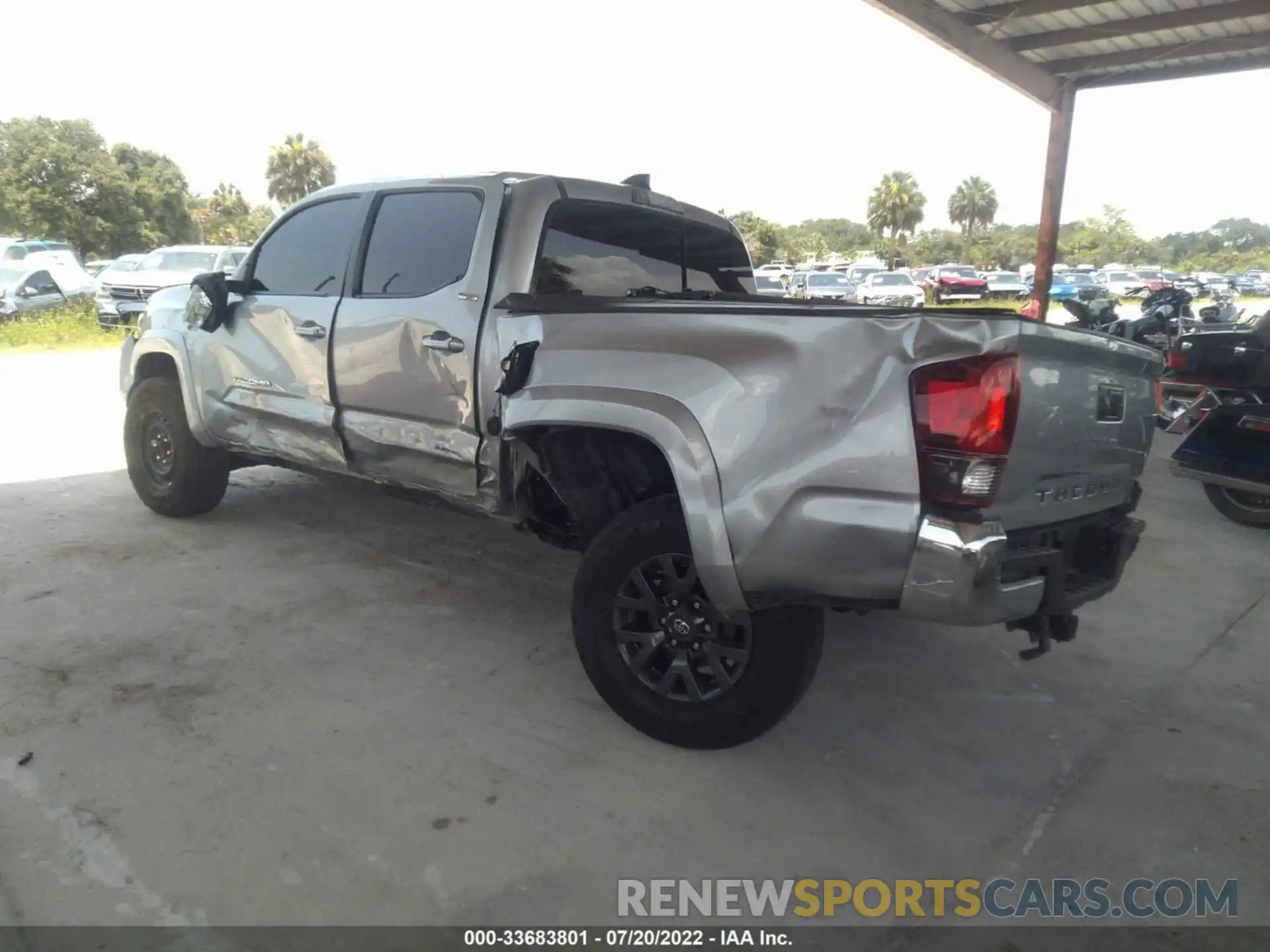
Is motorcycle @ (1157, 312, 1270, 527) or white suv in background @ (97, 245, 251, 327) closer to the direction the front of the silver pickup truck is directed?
the white suv in background

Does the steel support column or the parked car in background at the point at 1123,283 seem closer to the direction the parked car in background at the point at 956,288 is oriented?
the steel support column

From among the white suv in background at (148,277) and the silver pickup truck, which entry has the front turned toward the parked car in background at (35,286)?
the silver pickup truck

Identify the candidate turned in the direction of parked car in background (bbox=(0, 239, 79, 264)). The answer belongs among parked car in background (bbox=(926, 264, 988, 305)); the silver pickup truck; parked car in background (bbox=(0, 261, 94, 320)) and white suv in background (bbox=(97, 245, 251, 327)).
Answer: the silver pickup truck

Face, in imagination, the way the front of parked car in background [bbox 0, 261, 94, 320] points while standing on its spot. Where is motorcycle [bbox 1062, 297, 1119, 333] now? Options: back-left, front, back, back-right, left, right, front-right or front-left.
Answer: left

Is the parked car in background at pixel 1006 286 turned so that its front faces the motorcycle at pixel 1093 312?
yes

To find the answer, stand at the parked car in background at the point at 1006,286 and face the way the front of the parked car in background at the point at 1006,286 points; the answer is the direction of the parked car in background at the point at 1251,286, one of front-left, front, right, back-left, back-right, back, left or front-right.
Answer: back-left

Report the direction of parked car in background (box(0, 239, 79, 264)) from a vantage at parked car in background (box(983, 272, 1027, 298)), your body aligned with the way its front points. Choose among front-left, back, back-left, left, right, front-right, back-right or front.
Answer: front-right

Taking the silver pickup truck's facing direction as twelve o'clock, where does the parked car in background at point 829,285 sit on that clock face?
The parked car in background is roughly at 2 o'clock from the silver pickup truck.

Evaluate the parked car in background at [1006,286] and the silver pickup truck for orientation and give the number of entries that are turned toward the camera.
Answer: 1

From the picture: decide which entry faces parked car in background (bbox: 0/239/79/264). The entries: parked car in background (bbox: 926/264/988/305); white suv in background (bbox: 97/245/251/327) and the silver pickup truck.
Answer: the silver pickup truck

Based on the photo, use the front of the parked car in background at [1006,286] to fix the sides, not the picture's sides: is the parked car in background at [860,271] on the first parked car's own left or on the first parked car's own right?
on the first parked car's own right

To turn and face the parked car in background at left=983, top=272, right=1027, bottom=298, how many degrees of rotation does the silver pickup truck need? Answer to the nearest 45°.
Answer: approximately 90° to its right

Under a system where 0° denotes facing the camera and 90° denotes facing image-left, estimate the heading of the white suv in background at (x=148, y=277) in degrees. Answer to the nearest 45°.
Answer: approximately 45°

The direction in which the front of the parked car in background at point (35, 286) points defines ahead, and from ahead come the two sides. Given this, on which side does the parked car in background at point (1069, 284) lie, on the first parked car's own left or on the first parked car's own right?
on the first parked car's own left

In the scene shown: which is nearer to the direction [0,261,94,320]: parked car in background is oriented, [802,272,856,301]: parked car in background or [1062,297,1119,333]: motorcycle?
the motorcycle
